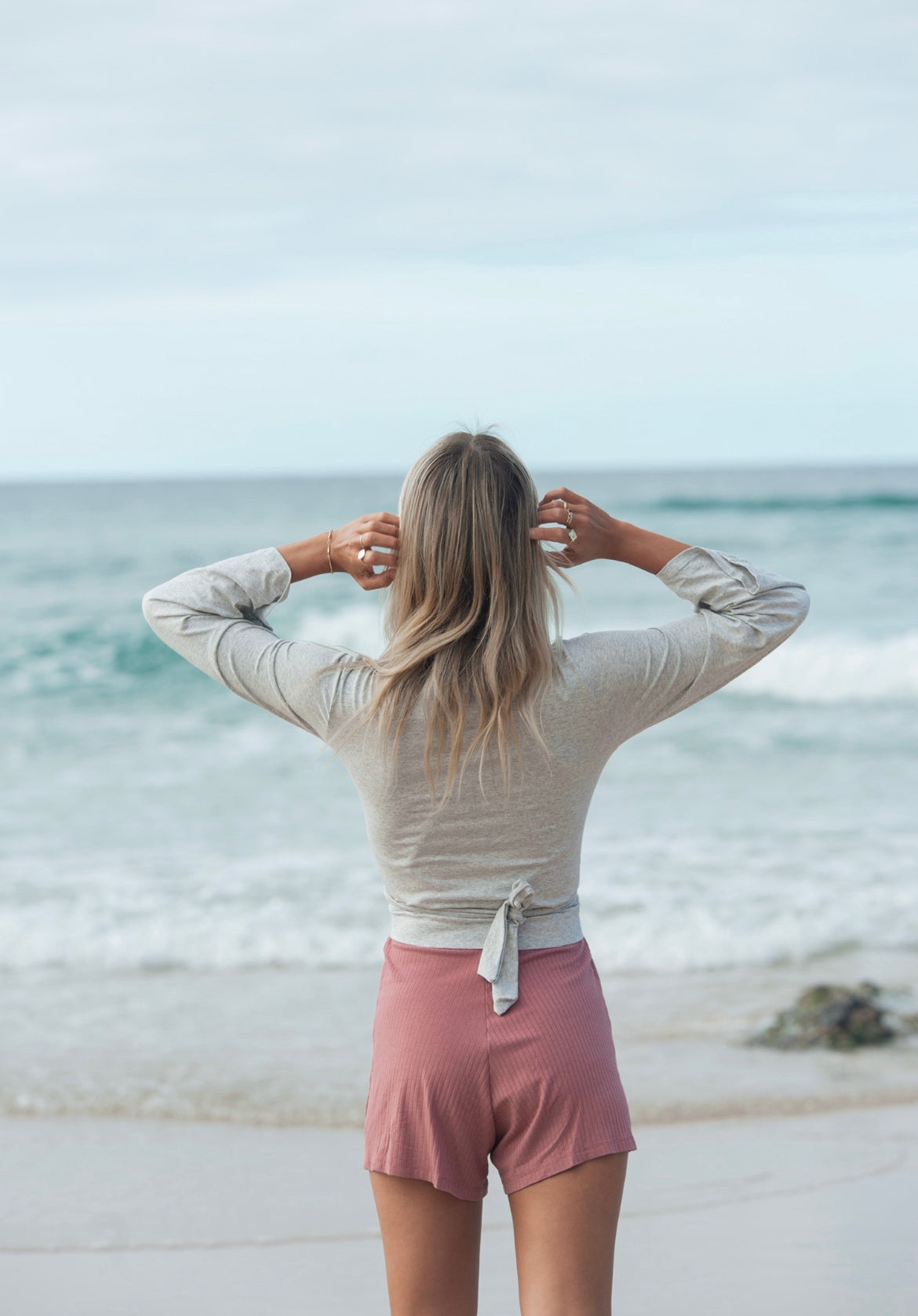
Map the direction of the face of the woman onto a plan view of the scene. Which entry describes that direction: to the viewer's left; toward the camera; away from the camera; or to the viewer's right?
away from the camera

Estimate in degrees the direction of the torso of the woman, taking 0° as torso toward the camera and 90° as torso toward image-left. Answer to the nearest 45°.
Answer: approximately 180°
